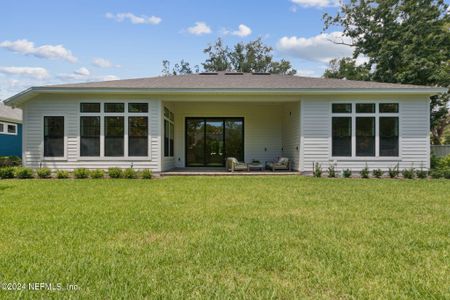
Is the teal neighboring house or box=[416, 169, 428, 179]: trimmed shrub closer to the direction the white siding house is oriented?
the teal neighboring house

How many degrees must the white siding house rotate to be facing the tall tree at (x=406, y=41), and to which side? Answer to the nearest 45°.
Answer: approximately 45° to its right

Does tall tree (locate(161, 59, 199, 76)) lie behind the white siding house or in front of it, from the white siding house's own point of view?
in front

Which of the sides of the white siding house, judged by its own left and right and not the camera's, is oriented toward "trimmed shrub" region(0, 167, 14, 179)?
left

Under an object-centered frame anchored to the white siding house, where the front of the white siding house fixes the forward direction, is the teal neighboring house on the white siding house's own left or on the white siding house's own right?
on the white siding house's own left

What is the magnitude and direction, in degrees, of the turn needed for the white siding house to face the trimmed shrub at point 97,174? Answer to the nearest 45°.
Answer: approximately 135° to its left

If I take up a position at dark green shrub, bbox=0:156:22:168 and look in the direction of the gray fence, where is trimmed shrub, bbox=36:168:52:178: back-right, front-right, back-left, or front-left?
front-right

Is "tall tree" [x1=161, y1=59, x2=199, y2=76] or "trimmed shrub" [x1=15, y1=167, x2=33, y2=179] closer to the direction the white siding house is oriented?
the tall tree

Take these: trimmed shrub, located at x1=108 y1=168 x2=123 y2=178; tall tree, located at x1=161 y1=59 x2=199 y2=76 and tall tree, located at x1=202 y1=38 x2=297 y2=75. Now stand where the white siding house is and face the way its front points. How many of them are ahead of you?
2

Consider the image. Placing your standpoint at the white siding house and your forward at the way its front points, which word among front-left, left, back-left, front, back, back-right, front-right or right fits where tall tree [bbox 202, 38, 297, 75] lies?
front

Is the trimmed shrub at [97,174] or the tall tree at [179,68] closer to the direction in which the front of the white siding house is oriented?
the tall tree

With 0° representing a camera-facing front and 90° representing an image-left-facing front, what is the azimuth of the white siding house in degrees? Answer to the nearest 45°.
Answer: approximately 180°
